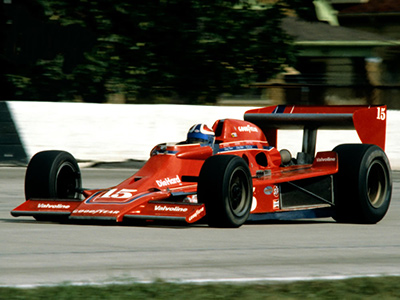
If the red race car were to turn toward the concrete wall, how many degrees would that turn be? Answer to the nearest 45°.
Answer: approximately 135° to its right

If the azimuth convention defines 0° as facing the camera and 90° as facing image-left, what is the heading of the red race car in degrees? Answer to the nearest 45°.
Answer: approximately 45°

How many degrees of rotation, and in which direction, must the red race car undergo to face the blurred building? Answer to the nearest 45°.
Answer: approximately 135° to its right
